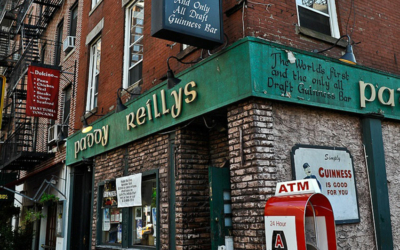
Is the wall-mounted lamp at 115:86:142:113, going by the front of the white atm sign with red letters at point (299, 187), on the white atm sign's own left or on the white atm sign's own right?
on the white atm sign's own right

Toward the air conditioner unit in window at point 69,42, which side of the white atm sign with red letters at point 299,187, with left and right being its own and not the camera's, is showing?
right

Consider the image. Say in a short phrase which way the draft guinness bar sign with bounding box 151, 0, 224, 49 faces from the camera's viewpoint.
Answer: facing the viewer and to the right of the viewer

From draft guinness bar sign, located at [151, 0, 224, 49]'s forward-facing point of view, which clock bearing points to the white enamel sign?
The white enamel sign is roughly at 10 o'clock from the draft guinness bar sign.

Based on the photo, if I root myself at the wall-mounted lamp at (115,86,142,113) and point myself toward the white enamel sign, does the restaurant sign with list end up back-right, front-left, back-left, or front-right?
back-left
